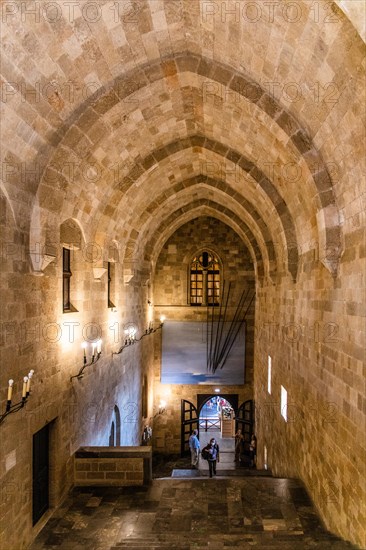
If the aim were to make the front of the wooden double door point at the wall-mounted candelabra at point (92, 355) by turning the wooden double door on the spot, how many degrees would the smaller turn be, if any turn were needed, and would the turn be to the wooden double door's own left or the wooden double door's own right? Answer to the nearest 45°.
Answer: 0° — it already faces it

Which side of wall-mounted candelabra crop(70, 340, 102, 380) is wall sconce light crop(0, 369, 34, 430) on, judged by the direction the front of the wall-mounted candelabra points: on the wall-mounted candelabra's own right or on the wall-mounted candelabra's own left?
on the wall-mounted candelabra's own right

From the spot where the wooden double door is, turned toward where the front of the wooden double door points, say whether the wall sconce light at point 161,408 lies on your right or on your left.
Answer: on your right

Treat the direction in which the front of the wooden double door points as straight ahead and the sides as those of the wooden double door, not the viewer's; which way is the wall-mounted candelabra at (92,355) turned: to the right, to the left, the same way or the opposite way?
to the left

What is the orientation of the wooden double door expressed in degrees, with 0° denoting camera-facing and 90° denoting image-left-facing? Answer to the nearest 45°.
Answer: approximately 0°

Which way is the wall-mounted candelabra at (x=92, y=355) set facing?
to the viewer's right

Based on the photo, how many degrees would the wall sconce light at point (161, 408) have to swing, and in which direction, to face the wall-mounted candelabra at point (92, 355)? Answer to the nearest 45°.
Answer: approximately 90° to its right

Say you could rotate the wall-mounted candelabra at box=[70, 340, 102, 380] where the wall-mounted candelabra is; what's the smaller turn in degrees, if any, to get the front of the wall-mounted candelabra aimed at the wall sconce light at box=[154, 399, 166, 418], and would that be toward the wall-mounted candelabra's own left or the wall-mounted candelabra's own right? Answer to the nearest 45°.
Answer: approximately 90° to the wall-mounted candelabra's own left

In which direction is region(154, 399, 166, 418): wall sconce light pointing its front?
to the viewer's right
